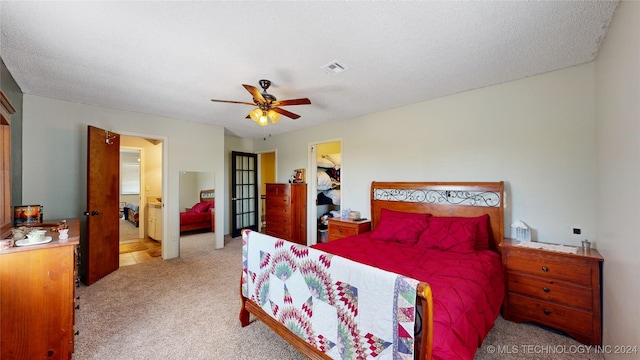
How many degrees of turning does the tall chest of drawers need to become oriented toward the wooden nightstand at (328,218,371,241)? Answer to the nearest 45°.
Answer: approximately 90° to its left

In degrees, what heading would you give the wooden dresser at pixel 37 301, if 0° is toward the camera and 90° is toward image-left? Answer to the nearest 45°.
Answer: approximately 270°

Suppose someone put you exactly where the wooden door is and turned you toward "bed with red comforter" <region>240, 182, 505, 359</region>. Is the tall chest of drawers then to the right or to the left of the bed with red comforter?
left

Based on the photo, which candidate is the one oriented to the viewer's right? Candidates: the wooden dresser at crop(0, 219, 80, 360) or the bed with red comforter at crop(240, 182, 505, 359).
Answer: the wooden dresser

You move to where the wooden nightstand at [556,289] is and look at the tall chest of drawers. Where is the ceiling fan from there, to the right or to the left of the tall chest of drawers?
left

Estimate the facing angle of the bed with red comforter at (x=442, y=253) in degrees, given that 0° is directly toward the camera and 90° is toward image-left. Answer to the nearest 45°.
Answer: approximately 45°

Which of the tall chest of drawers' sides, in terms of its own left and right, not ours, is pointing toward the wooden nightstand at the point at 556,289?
left
